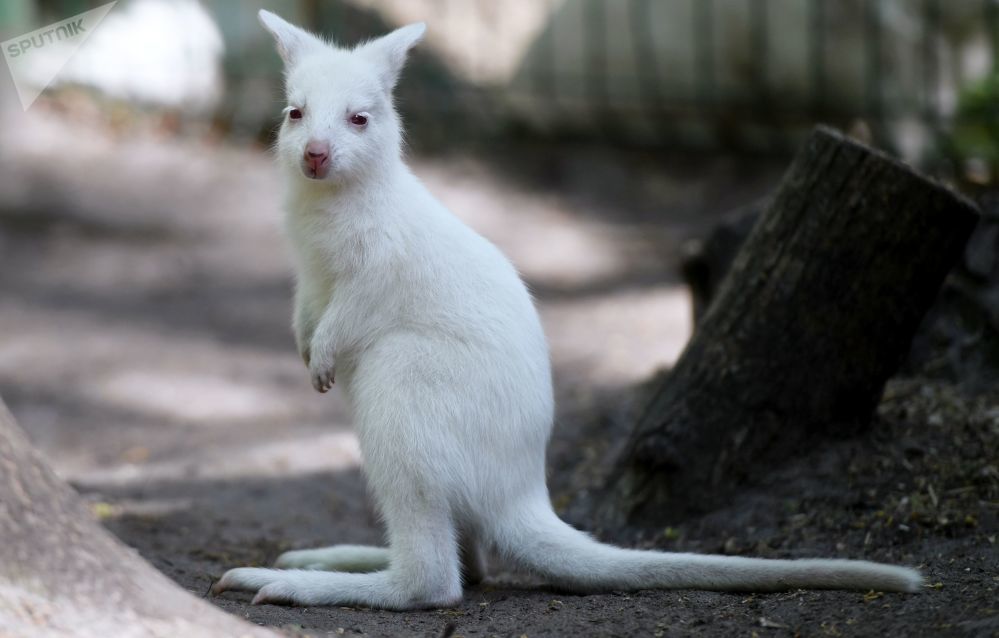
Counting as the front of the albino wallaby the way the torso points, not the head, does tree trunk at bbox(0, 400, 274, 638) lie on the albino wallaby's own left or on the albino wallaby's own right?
on the albino wallaby's own left

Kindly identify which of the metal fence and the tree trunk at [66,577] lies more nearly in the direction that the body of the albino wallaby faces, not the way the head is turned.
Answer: the tree trunk

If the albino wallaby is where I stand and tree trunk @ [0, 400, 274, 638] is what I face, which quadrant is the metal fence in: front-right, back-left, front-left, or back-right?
back-right

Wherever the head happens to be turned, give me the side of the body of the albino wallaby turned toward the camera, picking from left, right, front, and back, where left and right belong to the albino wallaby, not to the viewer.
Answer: left

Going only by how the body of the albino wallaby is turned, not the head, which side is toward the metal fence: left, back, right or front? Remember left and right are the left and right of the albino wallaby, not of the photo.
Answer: right
